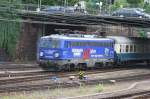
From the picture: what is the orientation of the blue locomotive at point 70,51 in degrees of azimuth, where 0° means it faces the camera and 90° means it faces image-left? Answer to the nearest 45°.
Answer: approximately 45°

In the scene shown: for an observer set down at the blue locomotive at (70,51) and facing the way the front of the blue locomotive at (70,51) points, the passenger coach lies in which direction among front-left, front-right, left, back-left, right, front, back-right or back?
back

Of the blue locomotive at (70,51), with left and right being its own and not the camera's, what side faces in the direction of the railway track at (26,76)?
front

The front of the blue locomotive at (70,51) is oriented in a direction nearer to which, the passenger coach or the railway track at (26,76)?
the railway track
